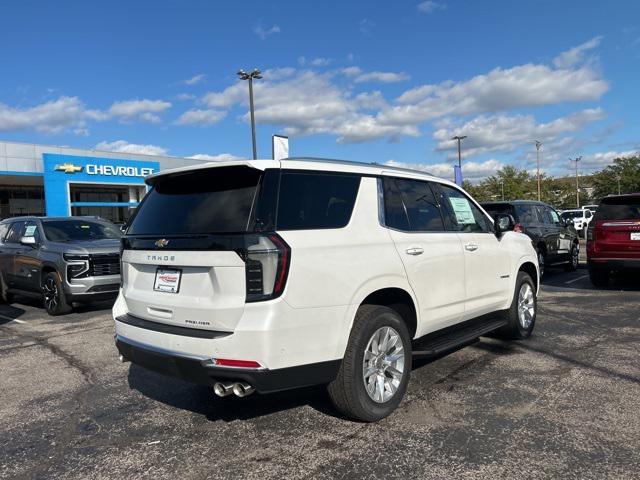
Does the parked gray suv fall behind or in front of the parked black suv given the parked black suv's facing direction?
behind

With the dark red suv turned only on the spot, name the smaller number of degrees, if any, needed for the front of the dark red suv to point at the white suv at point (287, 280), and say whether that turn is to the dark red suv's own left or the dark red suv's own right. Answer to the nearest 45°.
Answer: approximately 180°

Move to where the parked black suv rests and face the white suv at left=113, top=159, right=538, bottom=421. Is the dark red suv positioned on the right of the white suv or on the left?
left

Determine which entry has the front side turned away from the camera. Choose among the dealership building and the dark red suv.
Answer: the dark red suv

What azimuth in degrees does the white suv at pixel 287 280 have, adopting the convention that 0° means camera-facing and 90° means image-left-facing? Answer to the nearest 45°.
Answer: approximately 225°

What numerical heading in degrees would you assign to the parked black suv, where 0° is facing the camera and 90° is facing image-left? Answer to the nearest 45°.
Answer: approximately 225°

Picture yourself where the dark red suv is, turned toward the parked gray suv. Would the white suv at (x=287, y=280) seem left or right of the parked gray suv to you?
left

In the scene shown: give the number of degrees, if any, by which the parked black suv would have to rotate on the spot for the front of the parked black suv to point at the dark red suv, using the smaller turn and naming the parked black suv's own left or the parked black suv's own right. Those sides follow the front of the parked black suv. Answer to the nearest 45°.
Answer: approximately 90° to the parked black suv's own right

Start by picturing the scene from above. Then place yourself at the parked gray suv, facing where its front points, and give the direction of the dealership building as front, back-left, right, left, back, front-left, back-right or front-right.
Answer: back-left

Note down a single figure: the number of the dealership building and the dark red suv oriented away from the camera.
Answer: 1

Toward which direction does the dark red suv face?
away from the camera
